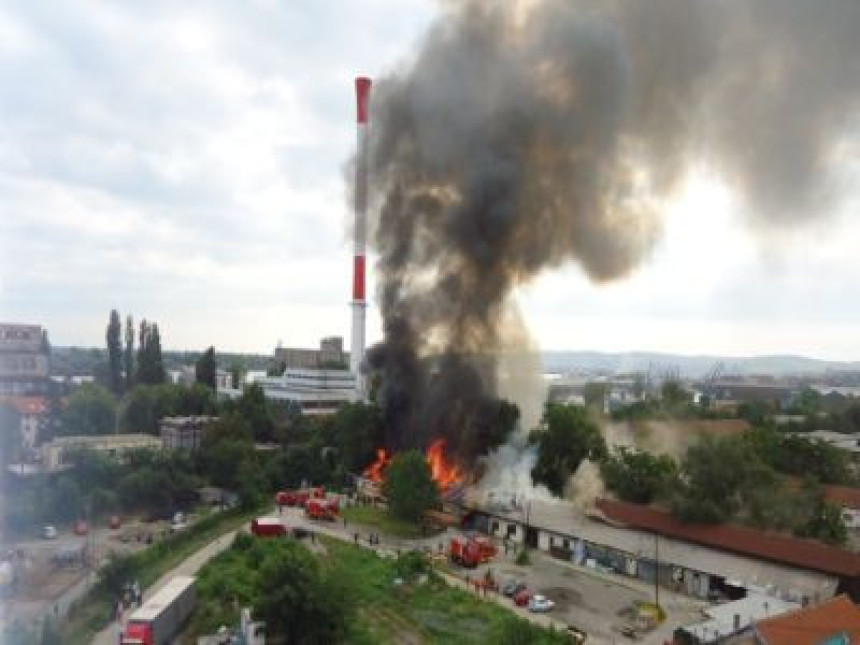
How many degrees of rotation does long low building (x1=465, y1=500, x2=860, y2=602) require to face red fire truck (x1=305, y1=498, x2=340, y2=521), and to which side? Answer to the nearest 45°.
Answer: approximately 45° to its right

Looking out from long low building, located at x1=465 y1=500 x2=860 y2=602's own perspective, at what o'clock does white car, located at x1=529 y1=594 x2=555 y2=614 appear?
The white car is roughly at 12 o'clock from the long low building.

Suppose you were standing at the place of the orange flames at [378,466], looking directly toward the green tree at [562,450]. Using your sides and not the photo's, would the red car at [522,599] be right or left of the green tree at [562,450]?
right

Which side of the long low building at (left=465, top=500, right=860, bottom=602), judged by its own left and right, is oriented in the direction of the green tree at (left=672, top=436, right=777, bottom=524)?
back

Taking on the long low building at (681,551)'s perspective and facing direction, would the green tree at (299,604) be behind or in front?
in front

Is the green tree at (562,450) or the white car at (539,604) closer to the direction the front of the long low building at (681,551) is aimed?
the white car

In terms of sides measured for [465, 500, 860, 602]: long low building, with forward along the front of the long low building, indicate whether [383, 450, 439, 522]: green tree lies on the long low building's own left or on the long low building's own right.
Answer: on the long low building's own right

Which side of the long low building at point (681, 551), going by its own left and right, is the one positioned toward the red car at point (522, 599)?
front

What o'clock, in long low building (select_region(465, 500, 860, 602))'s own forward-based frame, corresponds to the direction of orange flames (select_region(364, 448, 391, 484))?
The orange flames is roughly at 3 o'clock from the long low building.

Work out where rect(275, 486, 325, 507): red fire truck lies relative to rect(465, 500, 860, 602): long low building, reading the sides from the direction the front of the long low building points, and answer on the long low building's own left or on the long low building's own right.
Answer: on the long low building's own right

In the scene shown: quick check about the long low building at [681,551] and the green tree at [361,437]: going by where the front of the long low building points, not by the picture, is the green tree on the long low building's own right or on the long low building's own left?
on the long low building's own right

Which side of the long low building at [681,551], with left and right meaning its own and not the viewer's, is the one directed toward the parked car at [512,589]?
front

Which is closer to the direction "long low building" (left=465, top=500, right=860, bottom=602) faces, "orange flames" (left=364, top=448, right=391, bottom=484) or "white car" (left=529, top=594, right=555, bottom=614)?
the white car

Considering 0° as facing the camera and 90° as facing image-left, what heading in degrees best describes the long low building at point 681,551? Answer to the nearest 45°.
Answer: approximately 45°
